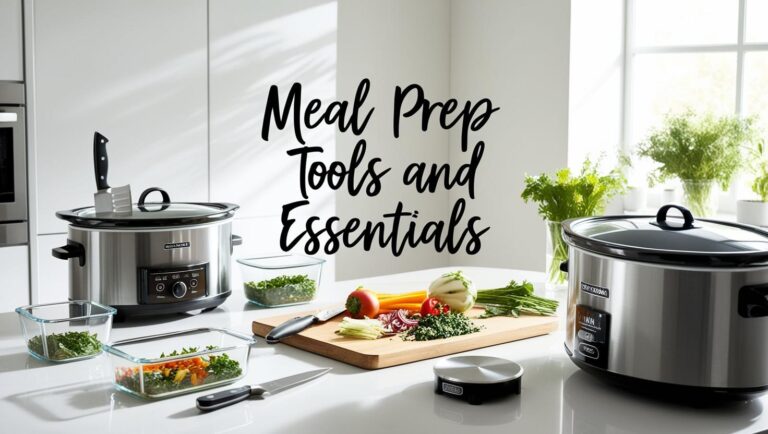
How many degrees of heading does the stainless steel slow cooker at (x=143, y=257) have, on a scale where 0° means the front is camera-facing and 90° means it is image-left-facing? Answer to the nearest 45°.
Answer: approximately 315°

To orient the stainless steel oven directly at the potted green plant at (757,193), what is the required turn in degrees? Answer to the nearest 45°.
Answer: approximately 90° to its left

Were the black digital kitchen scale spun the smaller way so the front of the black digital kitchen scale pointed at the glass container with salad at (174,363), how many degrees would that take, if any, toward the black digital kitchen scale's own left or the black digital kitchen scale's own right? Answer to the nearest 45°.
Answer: approximately 45° to the black digital kitchen scale's own right

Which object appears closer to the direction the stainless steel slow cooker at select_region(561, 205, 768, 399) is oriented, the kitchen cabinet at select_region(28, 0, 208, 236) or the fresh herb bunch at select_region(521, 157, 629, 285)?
the kitchen cabinet

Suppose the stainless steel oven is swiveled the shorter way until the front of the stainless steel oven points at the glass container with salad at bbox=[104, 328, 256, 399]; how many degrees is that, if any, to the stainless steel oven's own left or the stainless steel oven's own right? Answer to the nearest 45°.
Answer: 0° — it already faces it

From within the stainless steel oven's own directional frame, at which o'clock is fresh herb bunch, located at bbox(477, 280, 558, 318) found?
The fresh herb bunch is roughly at 11 o'clock from the stainless steel oven.

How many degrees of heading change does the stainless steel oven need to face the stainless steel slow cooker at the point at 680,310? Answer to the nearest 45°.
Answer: approximately 45° to its left

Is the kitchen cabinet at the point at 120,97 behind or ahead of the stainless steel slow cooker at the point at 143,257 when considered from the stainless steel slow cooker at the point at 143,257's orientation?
behind

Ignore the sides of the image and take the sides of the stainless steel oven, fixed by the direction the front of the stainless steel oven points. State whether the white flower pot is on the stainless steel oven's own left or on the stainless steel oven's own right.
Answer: on the stainless steel oven's own left

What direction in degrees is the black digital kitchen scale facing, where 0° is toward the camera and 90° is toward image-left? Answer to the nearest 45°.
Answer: approximately 45°

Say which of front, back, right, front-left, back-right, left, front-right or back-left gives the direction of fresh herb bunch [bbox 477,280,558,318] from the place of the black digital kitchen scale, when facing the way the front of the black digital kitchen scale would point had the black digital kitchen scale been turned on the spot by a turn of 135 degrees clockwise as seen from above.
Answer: front

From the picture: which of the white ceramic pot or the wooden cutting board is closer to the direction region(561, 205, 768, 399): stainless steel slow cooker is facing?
the wooden cutting board
